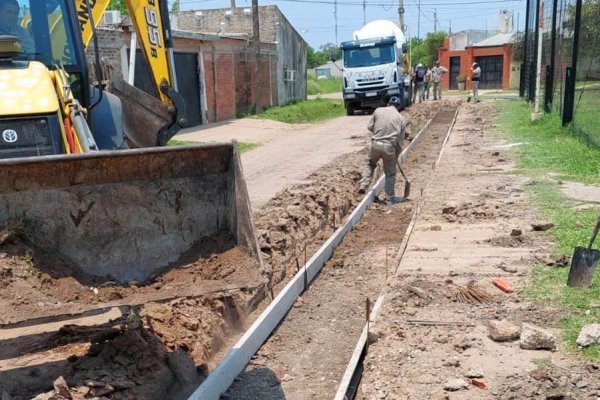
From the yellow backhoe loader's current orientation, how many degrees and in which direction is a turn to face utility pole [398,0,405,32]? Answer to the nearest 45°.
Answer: approximately 135° to its left

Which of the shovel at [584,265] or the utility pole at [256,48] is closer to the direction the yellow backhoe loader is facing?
the shovel

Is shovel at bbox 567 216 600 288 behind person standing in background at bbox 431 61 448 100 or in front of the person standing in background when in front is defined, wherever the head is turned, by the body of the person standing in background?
in front

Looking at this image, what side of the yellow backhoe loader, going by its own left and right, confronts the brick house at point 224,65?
back

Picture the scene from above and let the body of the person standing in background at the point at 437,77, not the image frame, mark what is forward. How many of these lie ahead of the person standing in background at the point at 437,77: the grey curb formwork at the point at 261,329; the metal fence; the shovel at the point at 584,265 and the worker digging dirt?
4

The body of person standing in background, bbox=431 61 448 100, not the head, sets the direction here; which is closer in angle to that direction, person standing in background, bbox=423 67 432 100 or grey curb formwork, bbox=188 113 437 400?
the grey curb formwork

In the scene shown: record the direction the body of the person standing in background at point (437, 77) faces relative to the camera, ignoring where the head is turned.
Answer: toward the camera

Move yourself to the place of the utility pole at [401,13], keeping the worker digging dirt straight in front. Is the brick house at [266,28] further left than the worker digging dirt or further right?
right

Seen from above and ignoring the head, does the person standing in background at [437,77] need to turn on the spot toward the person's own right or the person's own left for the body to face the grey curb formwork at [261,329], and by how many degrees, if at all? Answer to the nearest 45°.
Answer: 0° — they already face it

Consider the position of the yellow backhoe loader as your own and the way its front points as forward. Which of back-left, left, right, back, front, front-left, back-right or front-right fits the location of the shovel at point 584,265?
left

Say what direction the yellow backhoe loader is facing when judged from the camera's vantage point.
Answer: facing the viewer

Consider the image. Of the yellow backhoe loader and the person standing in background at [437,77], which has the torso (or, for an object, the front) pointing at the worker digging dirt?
the person standing in background
